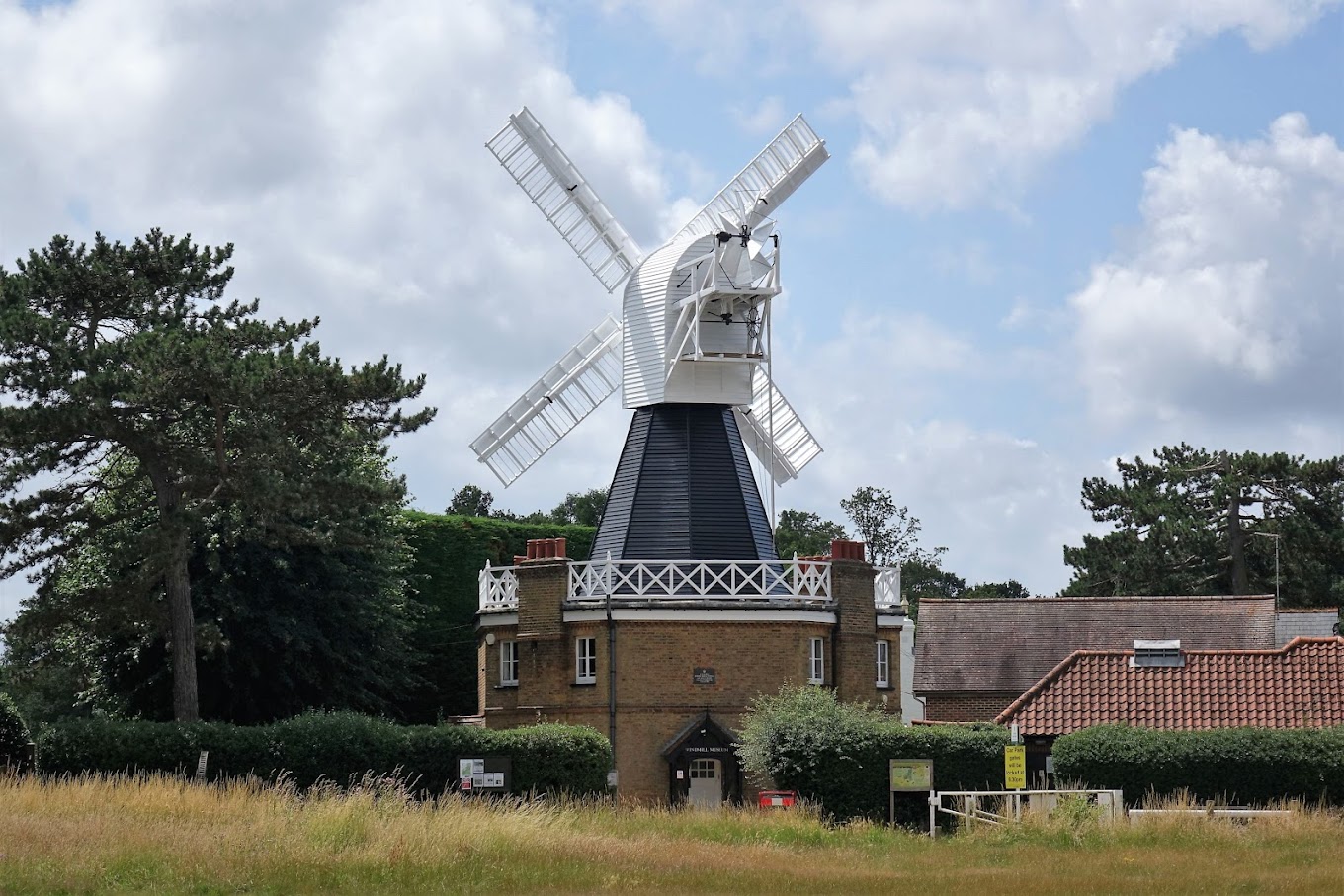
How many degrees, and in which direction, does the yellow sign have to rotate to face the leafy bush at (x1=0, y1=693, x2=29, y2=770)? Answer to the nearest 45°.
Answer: approximately 90° to its right

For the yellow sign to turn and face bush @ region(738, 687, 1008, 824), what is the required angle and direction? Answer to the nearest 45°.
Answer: approximately 135° to its right

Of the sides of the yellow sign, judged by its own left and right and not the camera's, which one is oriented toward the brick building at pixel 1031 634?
back

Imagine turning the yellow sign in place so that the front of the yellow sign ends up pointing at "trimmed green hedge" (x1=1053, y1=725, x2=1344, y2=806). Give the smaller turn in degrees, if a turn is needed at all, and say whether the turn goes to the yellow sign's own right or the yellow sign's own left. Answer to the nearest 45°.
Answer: approximately 90° to the yellow sign's own left

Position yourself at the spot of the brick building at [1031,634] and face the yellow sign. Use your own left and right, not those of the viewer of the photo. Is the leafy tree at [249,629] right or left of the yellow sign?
right

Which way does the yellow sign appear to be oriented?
toward the camera

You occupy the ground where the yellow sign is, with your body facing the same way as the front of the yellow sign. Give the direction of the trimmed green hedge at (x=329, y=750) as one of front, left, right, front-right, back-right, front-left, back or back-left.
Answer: right

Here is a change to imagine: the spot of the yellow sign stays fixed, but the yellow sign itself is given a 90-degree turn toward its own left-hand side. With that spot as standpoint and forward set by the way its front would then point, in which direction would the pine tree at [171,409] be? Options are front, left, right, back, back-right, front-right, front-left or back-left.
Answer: back
